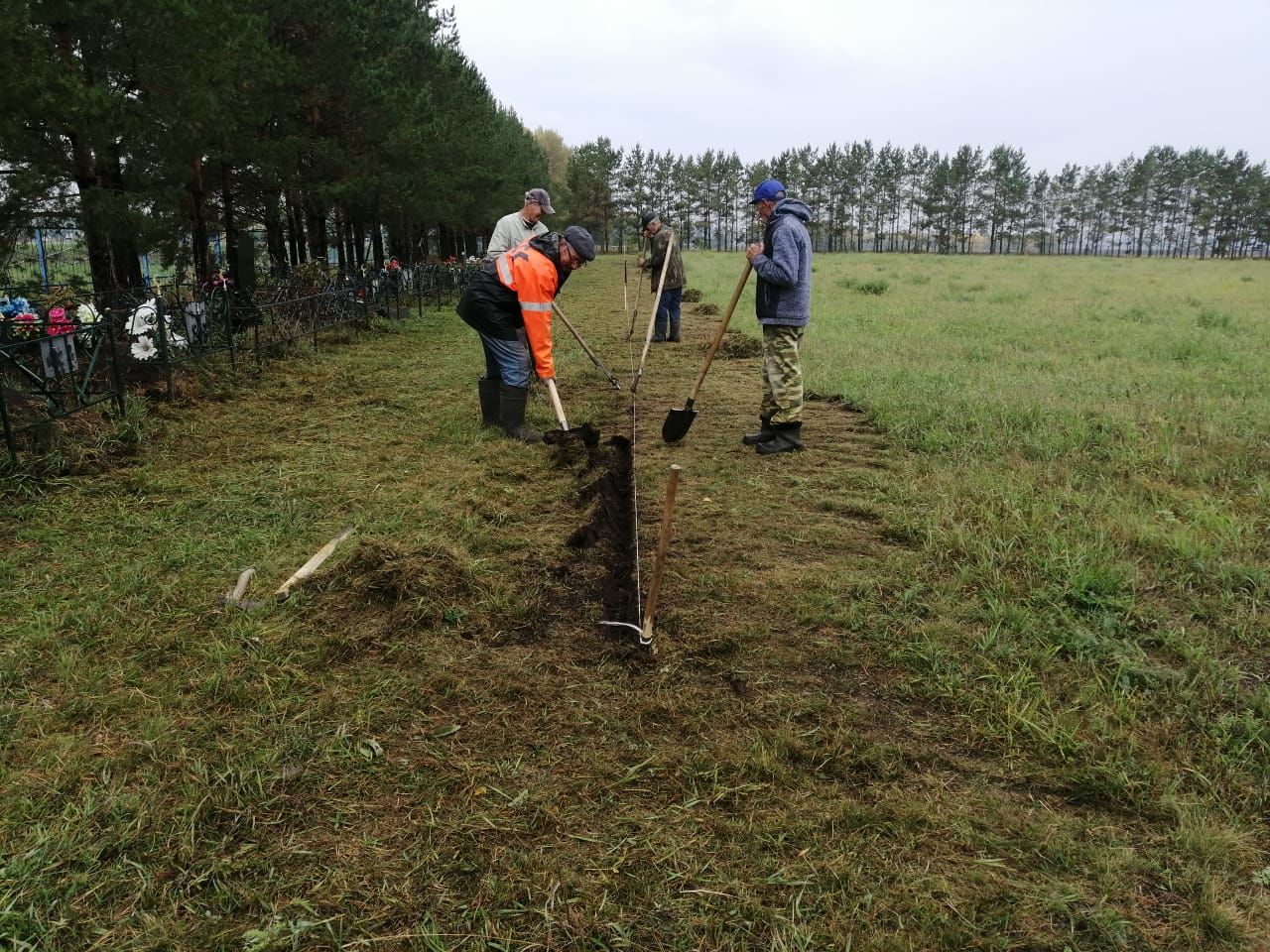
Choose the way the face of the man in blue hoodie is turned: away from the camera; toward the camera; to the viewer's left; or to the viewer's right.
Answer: to the viewer's left

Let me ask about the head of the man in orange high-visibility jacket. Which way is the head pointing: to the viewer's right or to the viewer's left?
to the viewer's right

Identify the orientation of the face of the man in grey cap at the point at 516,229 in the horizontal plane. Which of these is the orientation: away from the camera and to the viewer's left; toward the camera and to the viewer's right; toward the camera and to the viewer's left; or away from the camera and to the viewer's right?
toward the camera and to the viewer's right

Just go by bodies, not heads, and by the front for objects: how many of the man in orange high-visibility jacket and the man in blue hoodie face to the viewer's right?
1

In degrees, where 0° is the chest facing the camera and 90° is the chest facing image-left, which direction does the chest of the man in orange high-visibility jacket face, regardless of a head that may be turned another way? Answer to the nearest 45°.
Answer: approximately 270°

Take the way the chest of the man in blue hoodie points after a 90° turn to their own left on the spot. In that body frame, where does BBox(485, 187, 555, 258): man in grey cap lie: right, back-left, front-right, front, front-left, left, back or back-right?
back-right

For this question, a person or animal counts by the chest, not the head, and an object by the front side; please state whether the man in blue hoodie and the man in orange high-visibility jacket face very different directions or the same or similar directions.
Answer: very different directions

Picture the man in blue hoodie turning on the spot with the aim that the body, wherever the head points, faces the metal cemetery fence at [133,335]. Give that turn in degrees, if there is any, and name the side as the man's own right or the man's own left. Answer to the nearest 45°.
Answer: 0° — they already face it

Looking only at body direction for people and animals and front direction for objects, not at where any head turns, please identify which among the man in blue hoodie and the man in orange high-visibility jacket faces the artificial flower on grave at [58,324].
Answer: the man in blue hoodie

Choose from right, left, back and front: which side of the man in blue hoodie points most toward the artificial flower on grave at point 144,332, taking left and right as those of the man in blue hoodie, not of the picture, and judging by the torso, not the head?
front

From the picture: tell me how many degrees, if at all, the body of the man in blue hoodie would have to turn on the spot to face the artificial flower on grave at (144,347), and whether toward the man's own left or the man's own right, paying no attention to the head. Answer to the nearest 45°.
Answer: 0° — they already face it

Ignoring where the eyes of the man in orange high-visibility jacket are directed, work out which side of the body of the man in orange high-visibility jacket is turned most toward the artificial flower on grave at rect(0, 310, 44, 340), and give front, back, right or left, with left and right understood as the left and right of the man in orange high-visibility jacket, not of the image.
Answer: back

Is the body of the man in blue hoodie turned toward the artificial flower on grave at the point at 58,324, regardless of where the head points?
yes

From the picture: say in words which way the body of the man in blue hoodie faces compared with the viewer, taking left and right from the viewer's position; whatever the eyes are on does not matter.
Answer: facing to the left of the viewer
